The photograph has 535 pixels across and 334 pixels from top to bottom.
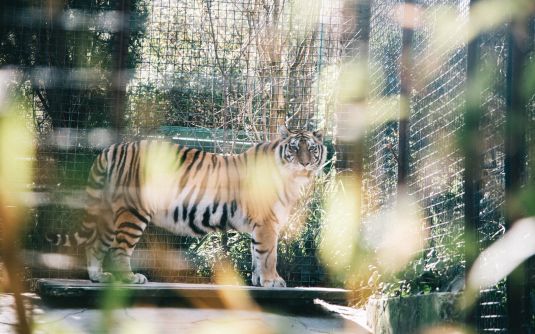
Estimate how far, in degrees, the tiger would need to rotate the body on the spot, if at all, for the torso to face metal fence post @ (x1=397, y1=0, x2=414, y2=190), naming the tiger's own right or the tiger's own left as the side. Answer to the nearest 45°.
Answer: approximately 45° to the tiger's own right

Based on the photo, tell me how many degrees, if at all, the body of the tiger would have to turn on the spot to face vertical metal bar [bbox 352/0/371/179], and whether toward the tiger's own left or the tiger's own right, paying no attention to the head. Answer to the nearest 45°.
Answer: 0° — it already faces it

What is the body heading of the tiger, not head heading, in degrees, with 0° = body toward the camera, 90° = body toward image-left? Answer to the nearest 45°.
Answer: approximately 270°
